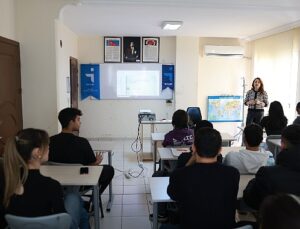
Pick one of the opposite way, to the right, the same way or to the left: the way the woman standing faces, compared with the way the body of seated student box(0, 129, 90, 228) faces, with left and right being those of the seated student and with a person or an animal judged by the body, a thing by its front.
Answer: the opposite way

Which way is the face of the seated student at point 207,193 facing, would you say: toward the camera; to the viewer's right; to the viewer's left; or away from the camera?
away from the camera

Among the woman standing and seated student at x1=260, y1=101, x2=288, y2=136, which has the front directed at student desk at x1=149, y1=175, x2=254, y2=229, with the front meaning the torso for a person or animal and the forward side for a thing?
the woman standing

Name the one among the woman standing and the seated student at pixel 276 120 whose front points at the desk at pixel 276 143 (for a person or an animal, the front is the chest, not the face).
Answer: the woman standing

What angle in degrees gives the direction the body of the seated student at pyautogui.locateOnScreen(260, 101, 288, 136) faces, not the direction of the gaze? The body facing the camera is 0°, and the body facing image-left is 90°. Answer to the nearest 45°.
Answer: approximately 180°

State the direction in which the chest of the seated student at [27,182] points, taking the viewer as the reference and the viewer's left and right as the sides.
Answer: facing away from the viewer and to the right of the viewer

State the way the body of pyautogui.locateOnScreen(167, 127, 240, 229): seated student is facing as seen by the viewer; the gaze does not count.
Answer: away from the camera

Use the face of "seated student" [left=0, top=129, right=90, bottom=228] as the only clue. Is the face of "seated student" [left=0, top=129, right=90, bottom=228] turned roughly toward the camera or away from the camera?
away from the camera

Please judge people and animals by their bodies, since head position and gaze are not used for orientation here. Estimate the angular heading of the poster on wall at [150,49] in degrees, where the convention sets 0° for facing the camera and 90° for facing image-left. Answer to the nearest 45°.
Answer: approximately 0°

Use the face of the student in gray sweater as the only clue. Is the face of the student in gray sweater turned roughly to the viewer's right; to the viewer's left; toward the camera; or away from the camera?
away from the camera
